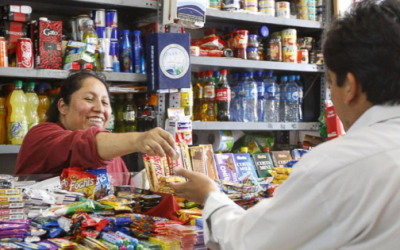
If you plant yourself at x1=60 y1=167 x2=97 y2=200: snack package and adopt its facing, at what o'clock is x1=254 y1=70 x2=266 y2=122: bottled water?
The bottled water is roughly at 7 o'clock from the snack package.

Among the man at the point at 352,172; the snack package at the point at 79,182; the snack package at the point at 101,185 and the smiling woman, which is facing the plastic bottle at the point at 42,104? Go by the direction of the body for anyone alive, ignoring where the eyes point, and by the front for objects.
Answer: the man

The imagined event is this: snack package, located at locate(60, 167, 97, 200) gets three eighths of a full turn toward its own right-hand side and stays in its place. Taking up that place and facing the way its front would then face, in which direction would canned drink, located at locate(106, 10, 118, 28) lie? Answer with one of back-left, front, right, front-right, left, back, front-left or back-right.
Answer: front-right

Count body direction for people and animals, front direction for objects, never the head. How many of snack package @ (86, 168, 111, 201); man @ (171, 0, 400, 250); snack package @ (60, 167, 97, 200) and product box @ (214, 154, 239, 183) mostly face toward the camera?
3

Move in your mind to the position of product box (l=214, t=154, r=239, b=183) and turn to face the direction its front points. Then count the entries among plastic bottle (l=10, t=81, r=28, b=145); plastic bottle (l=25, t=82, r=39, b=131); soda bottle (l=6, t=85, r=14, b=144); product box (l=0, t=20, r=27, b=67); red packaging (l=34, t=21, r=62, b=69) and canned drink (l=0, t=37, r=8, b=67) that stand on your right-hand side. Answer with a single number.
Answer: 6

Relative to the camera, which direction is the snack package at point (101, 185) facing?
toward the camera

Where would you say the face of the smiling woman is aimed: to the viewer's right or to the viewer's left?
to the viewer's right

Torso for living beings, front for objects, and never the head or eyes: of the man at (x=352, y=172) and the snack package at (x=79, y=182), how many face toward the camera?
1

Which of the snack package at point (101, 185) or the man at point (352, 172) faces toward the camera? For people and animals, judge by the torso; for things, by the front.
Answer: the snack package

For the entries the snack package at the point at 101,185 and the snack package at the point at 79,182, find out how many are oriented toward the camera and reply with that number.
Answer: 2

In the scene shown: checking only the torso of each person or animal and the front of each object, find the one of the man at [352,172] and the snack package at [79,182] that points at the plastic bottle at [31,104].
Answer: the man

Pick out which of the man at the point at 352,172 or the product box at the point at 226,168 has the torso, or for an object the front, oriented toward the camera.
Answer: the product box

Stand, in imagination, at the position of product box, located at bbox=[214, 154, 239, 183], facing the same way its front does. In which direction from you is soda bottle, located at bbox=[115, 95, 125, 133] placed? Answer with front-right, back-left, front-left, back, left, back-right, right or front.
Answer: back-right

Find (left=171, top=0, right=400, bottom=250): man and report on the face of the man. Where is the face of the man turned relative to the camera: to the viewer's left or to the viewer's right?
to the viewer's left

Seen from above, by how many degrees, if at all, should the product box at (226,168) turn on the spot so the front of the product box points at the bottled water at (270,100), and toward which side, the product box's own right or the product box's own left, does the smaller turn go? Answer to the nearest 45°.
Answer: approximately 180°

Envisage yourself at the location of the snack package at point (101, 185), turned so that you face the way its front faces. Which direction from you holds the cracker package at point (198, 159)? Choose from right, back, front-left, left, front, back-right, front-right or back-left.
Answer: back-left

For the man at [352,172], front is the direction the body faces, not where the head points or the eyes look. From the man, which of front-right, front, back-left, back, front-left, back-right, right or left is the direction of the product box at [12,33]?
front

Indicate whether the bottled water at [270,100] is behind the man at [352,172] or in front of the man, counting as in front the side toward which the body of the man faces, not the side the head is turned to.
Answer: in front

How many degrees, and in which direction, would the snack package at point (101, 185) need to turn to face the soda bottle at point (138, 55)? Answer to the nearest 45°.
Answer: approximately 180°
